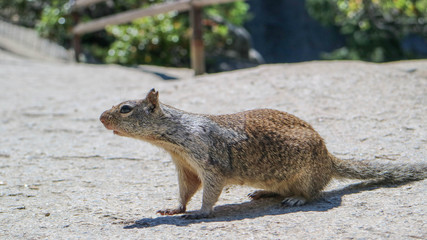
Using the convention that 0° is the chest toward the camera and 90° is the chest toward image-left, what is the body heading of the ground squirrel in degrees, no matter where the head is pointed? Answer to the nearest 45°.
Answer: approximately 90°
